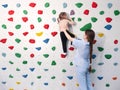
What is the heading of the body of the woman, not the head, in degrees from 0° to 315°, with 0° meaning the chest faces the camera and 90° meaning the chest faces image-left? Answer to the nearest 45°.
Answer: approximately 90°
